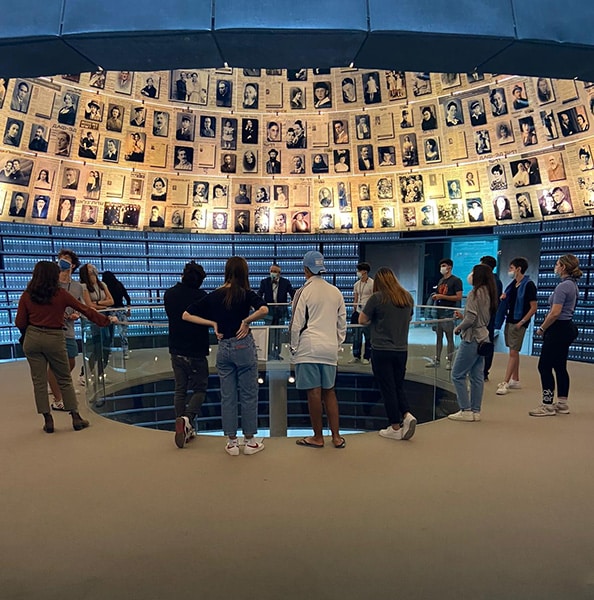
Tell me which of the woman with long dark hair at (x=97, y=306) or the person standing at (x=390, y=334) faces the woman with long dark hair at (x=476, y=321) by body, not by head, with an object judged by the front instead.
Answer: the woman with long dark hair at (x=97, y=306)

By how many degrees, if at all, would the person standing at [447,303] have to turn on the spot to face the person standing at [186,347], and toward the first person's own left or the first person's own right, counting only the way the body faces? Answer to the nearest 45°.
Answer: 0° — they already face them

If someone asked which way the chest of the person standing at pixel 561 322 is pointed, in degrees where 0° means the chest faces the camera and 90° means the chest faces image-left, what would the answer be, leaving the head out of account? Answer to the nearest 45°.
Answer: approximately 90°

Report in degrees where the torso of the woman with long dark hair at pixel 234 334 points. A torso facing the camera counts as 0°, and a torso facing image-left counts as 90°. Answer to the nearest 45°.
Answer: approximately 180°

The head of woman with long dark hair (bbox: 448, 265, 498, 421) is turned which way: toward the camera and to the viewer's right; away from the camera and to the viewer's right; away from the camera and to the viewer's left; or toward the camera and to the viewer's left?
away from the camera and to the viewer's left

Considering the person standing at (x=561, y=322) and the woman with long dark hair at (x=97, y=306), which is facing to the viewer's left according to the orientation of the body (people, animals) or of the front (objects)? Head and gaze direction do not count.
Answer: the person standing

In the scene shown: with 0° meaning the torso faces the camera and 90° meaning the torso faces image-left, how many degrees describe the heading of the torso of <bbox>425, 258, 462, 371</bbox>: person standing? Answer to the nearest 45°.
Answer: approximately 45°

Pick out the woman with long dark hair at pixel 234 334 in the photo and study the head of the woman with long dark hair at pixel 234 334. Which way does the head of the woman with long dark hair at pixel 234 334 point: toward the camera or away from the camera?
away from the camera

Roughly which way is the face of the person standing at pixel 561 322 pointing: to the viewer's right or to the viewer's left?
to the viewer's left

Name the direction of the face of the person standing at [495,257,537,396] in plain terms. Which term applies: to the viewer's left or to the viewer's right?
to the viewer's left
